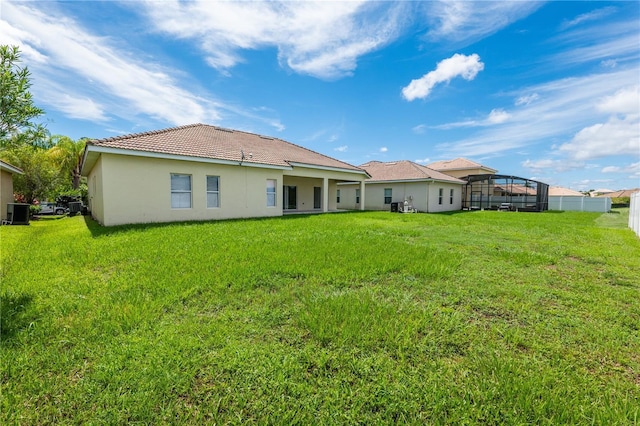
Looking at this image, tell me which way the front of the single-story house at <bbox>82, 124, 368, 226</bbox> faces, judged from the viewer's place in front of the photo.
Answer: facing away from the viewer and to the left of the viewer

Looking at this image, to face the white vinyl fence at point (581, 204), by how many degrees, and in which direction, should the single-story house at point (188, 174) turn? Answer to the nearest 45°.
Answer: approximately 135° to its right

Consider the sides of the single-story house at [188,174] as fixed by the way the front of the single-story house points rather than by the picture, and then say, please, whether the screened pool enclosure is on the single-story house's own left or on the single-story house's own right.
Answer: on the single-story house's own right

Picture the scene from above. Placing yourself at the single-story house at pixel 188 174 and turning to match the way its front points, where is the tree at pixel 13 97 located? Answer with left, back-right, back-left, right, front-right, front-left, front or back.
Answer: back-left

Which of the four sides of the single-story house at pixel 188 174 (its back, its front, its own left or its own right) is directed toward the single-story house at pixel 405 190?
right
